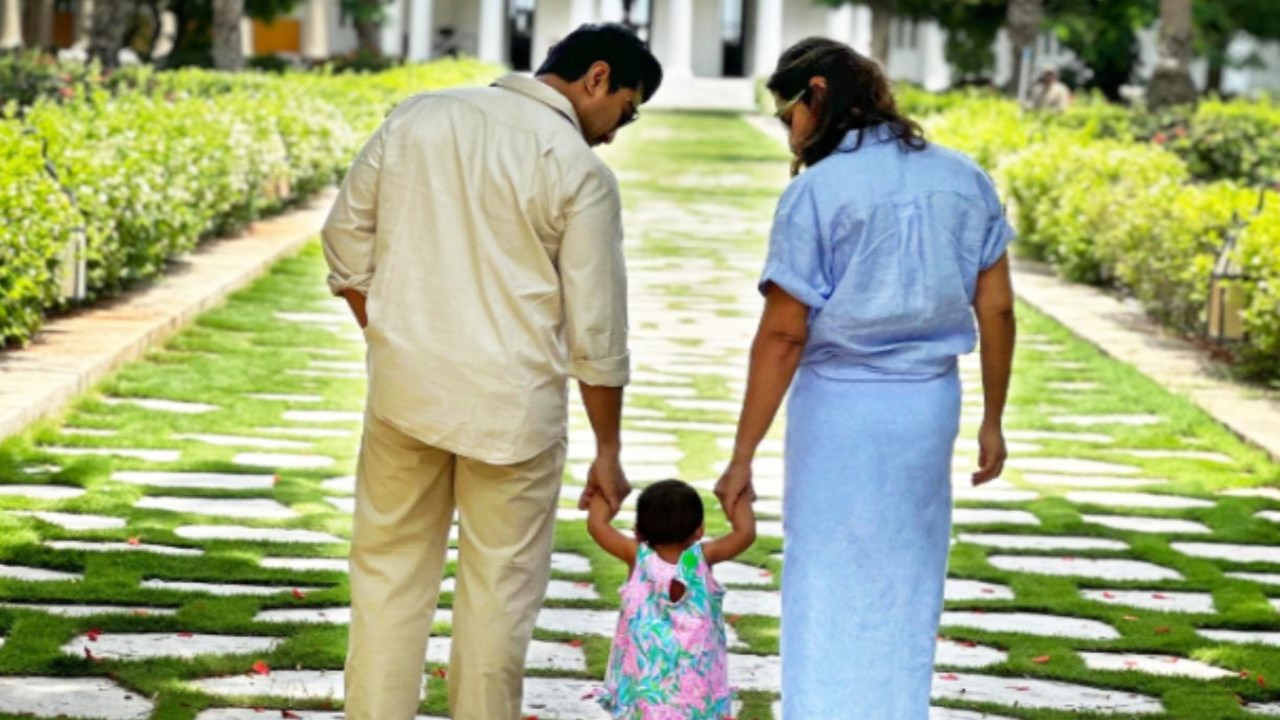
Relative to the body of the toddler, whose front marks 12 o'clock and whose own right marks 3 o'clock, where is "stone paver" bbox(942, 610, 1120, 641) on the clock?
The stone paver is roughly at 1 o'clock from the toddler.

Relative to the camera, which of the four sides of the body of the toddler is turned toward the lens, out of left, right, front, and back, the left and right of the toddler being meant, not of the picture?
back

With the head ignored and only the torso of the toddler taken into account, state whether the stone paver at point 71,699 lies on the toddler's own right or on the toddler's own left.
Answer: on the toddler's own left

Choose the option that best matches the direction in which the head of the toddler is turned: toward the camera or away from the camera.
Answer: away from the camera

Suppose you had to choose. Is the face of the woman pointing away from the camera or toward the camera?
away from the camera

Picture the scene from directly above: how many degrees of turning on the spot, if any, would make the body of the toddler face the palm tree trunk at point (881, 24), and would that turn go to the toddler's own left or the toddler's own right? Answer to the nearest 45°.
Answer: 0° — they already face it
